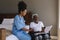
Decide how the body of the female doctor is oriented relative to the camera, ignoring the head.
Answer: to the viewer's right

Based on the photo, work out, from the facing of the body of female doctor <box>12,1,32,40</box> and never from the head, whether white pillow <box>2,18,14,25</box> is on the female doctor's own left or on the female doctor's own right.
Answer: on the female doctor's own left
